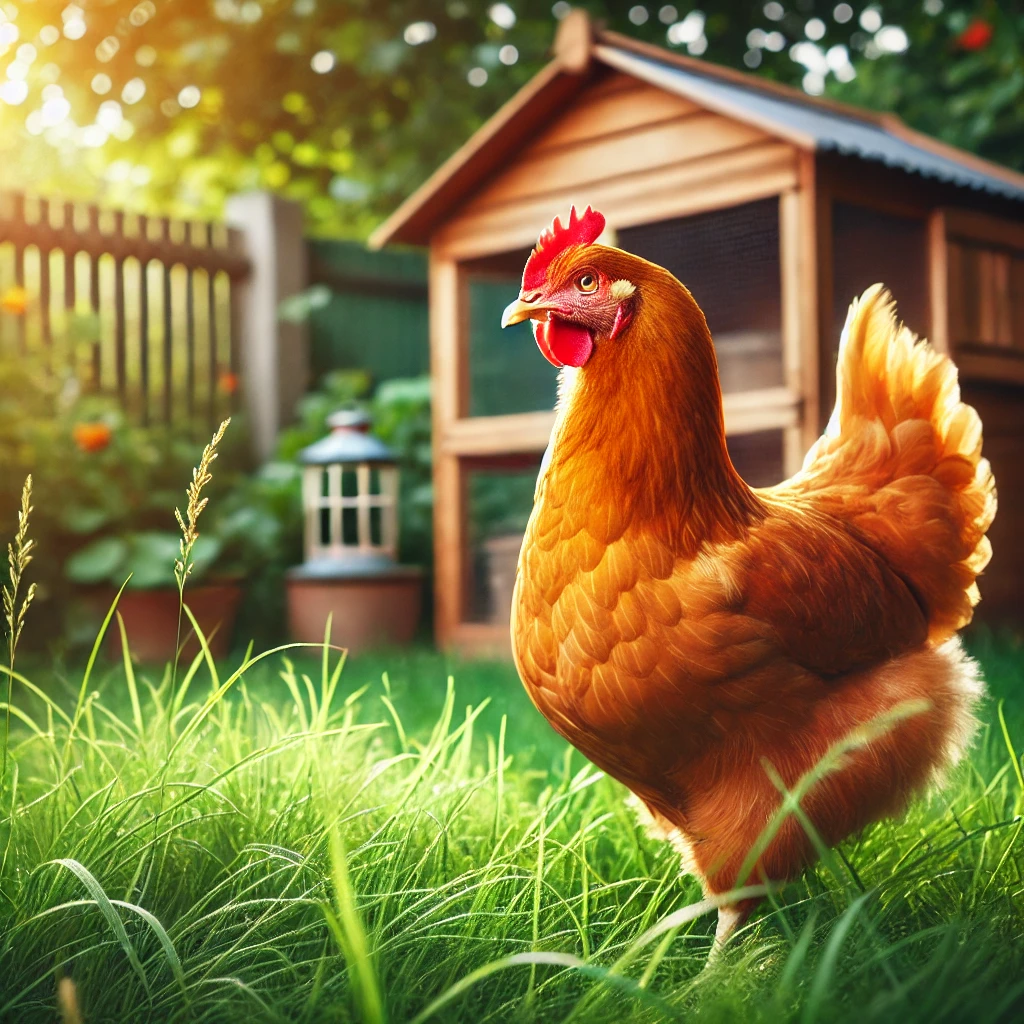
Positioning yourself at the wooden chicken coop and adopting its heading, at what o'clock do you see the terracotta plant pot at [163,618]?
The terracotta plant pot is roughly at 2 o'clock from the wooden chicken coop.

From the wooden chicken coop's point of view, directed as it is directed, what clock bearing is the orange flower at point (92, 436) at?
The orange flower is roughly at 2 o'clock from the wooden chicken coop.

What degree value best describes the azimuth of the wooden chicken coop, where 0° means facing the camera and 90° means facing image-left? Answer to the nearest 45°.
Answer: approximately 45°

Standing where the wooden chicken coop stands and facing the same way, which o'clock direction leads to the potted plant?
The potted plant is roughly at 2 o'clock from the wooden chicken coop.

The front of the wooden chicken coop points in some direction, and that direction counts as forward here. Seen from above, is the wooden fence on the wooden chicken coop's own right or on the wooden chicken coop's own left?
on the wooden chicken coop's own right

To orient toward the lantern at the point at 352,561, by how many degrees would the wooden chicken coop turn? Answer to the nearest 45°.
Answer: approximately 90° to its right

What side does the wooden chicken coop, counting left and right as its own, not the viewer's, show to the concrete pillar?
right
